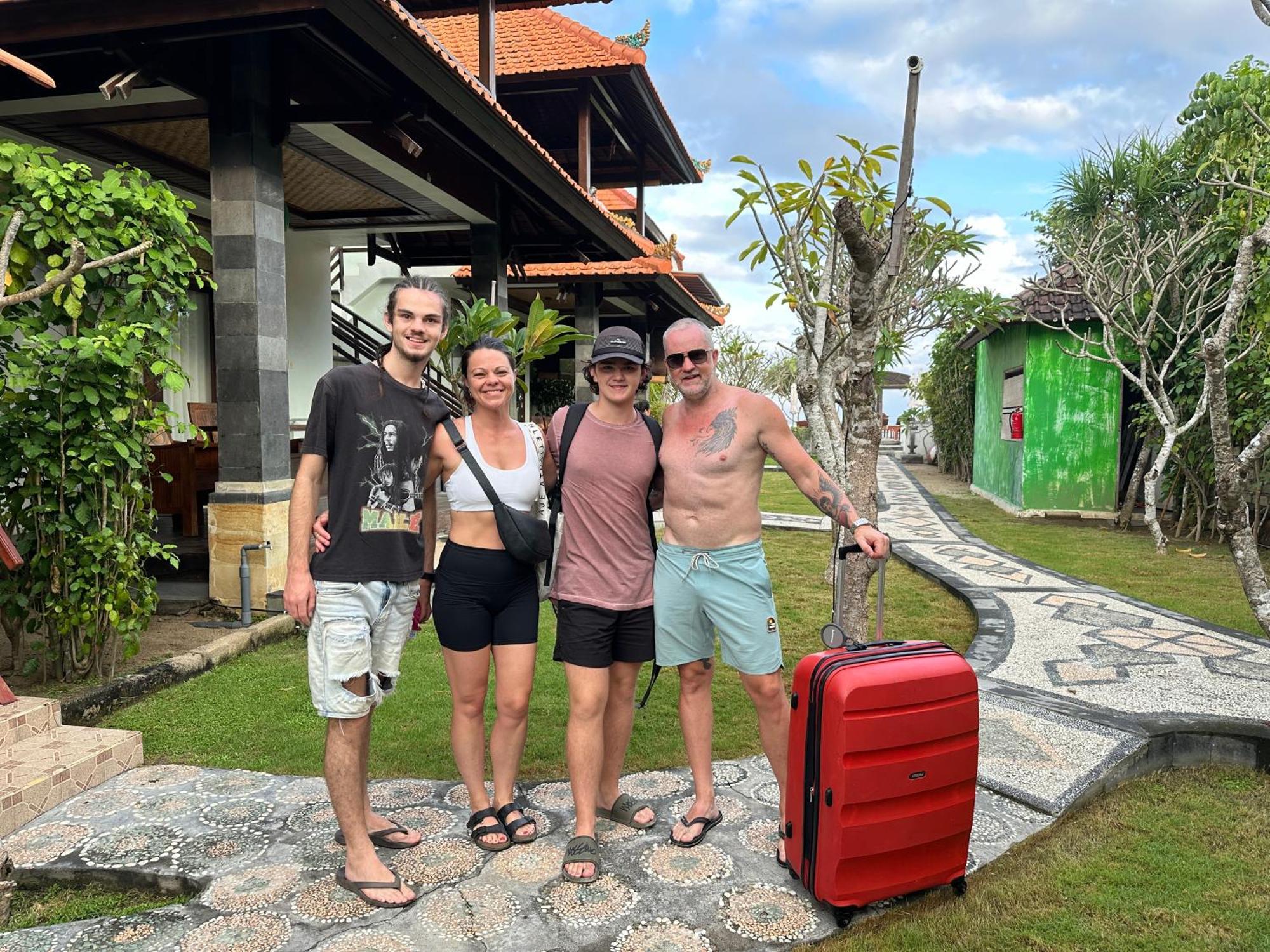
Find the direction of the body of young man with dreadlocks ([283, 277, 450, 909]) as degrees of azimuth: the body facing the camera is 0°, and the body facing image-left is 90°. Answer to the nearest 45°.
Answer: approximately 315°

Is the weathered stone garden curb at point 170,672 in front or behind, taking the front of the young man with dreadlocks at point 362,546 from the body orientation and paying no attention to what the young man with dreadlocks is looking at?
behind

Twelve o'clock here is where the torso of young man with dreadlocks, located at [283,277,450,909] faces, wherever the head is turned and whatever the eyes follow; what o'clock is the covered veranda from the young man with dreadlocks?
The covered veranda is roughly at 7 o'clock from the young man with dreadlocks.

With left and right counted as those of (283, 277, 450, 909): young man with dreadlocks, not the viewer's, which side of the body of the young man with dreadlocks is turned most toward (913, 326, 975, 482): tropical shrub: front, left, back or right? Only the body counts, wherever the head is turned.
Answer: left

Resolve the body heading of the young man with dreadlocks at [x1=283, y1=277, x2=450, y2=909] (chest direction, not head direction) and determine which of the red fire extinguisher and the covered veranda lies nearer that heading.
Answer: the red fire extinguisher

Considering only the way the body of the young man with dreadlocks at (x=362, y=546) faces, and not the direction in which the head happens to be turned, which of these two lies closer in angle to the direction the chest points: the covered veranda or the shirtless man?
the shirtless man

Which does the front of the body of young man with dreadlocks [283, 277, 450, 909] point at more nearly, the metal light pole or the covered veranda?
the metal light pole

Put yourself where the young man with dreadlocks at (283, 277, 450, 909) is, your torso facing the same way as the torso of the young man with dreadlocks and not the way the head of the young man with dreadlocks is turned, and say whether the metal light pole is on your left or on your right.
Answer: on your left

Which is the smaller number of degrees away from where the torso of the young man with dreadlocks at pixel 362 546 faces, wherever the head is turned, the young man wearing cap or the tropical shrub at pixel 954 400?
the young man wearing cap

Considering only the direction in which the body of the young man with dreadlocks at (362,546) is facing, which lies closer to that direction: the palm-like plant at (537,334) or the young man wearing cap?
the young man wearing cap

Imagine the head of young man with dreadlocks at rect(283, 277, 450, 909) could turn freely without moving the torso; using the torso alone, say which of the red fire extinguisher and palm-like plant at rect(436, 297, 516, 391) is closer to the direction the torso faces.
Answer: the red fire extinguisher

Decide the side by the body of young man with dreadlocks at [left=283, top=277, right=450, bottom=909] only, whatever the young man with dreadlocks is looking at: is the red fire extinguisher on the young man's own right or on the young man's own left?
on the young man's own left
